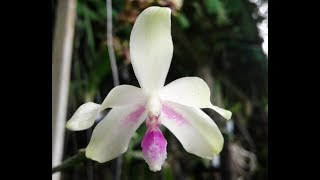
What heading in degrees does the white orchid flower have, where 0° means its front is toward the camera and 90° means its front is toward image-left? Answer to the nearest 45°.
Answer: approximately 0°

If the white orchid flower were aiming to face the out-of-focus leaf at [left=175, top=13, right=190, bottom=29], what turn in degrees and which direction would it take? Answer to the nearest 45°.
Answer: approximately 180°
